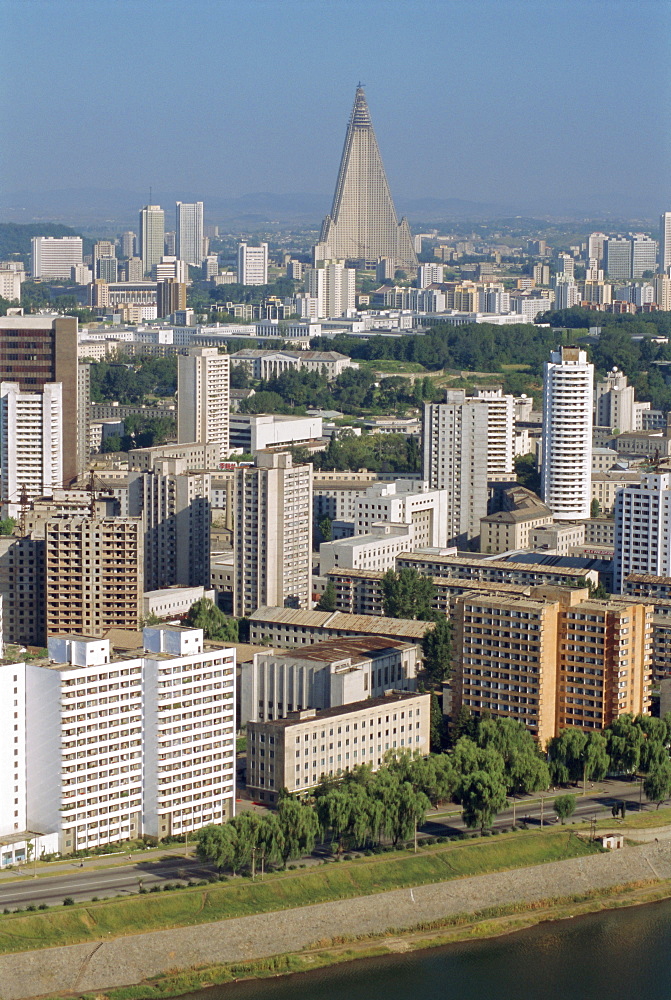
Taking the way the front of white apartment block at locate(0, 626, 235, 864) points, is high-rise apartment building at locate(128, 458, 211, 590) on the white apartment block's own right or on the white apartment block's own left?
on the white apartment block's own left

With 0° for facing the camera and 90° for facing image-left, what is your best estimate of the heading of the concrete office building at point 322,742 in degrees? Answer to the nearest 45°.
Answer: approximately 315°

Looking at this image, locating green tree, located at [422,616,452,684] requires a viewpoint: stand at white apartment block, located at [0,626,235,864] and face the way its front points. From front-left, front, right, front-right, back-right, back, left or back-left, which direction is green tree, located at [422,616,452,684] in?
left

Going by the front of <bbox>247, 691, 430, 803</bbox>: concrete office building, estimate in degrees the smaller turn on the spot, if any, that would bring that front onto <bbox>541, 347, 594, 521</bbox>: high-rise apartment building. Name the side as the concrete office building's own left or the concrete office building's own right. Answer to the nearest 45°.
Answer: approximately 135° to the concrete office building's own left

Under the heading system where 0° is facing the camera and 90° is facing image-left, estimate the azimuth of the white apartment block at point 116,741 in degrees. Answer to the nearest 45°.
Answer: approximately 315°

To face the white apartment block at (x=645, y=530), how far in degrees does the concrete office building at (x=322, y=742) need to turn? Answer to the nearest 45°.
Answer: approximately 90° to its left

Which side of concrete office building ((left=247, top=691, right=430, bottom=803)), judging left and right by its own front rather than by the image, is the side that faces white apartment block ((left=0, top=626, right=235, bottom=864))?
right

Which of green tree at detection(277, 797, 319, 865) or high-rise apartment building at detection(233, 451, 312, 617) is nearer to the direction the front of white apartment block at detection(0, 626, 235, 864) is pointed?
the green tree

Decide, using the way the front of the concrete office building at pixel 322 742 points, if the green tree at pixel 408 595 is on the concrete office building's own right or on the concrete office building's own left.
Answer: on the concrete office building's own left

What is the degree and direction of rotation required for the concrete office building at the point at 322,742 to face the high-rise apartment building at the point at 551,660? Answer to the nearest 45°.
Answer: approximately 90° to its left
